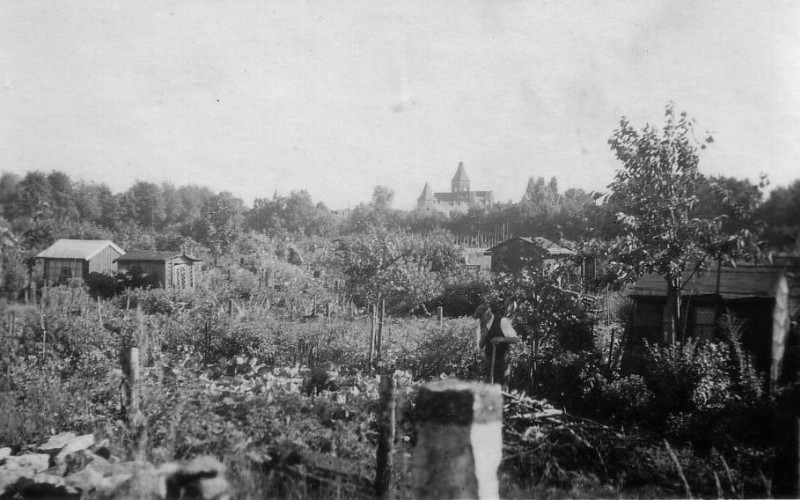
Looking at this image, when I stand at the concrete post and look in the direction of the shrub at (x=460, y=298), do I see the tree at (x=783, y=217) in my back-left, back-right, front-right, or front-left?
front-right

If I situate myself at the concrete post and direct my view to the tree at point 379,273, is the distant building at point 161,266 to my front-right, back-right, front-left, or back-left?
front-left

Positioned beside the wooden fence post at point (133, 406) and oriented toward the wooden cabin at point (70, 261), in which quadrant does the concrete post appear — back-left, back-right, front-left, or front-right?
back-right

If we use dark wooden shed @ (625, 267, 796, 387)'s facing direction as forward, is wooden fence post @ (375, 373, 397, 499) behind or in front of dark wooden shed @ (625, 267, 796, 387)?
in front

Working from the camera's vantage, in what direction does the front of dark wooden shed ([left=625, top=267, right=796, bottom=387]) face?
facing the viewer

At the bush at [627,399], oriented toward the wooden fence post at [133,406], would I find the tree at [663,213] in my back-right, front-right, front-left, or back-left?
back-right

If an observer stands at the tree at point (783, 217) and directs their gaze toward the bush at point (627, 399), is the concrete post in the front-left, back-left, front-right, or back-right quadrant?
front-left

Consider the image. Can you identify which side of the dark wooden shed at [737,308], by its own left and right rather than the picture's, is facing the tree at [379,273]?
right

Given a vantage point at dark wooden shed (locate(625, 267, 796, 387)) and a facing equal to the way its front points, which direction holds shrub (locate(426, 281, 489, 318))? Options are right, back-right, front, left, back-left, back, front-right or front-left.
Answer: back-right

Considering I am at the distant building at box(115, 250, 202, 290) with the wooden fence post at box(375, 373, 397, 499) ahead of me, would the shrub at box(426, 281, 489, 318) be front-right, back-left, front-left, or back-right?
front-left
